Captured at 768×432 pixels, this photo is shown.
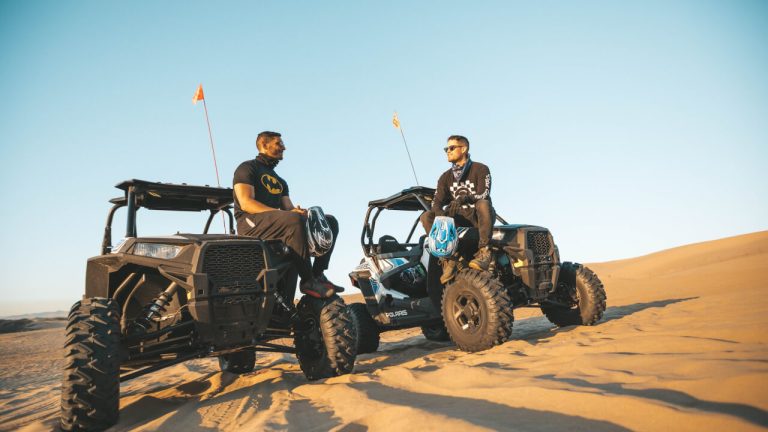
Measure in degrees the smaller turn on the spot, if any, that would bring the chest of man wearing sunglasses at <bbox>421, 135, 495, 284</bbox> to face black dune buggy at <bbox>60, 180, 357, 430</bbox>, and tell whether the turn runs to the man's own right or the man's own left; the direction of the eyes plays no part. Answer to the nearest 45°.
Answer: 0° — they already face it

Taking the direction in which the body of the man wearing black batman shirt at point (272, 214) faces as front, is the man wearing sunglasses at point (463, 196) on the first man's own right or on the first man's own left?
on the first man's own left

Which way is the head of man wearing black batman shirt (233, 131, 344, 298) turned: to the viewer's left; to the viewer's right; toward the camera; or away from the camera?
to the viewer's right

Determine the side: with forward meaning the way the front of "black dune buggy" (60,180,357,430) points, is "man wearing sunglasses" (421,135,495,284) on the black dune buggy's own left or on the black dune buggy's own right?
on the black dune buggy's own left
